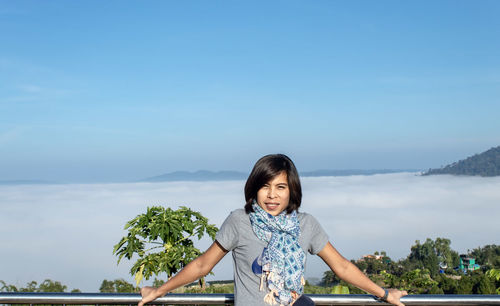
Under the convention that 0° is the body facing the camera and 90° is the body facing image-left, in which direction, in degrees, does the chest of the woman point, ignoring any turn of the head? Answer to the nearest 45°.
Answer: approximately 0°

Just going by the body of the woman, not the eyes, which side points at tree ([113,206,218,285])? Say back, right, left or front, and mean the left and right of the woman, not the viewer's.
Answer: back
